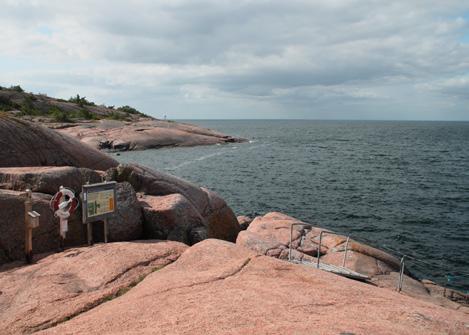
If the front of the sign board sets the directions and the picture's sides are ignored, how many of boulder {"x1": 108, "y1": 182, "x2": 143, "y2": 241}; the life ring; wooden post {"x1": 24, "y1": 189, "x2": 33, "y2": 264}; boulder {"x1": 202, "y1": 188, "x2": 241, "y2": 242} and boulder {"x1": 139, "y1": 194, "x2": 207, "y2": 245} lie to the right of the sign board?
2

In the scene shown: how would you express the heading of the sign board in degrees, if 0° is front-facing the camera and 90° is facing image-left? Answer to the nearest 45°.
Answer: approximately 315°

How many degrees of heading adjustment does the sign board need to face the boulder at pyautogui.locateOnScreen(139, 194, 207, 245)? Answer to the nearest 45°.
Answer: approximately 90° to its left

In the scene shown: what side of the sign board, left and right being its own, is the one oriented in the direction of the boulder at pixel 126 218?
left

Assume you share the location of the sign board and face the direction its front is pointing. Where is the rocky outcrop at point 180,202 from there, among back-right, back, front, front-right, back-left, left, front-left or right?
left

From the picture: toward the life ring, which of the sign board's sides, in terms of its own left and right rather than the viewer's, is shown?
right

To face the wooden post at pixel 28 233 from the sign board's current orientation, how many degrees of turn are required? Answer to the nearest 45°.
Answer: approximately 90° to its right
